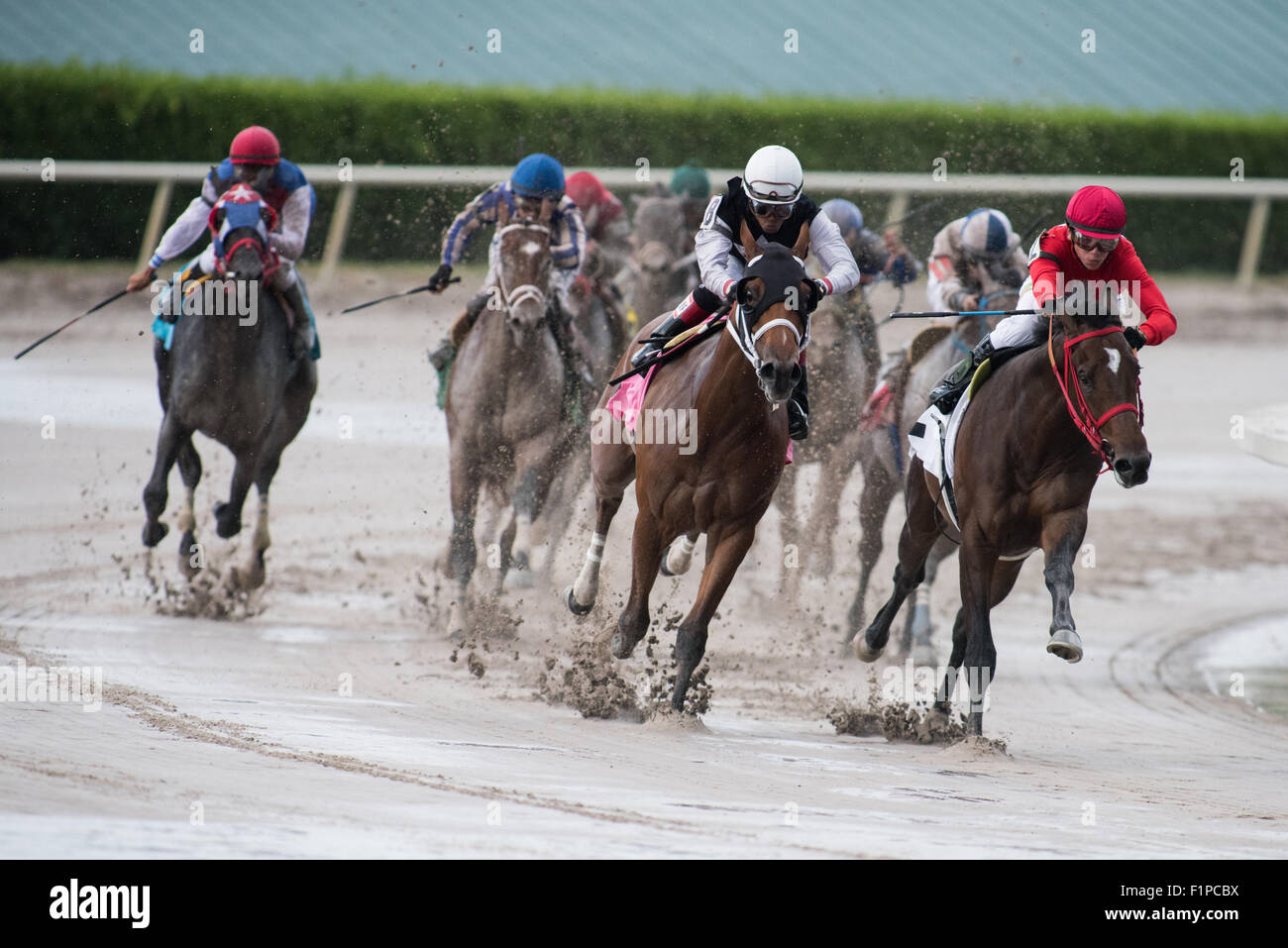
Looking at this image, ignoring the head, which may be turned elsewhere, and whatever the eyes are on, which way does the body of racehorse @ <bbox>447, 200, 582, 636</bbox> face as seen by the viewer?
toward the camera

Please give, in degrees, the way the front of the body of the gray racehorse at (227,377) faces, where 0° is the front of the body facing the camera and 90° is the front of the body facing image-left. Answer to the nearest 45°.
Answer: approximately 0°

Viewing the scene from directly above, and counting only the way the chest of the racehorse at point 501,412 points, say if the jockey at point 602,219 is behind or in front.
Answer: behind

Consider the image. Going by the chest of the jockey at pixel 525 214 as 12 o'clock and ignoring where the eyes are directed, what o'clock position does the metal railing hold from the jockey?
The metal railing is roughly at 6 o'clock from the jockey.

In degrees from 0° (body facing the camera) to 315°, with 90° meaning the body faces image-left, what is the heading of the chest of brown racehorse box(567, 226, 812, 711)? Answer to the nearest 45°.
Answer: approximately 315°

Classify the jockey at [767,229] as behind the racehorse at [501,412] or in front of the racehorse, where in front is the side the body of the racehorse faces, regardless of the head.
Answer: in front

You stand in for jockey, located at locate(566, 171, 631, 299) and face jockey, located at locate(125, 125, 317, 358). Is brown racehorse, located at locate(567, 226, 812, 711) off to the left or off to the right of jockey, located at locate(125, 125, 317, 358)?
left

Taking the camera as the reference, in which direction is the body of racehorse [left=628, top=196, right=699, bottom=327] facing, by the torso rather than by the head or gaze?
toward the camera

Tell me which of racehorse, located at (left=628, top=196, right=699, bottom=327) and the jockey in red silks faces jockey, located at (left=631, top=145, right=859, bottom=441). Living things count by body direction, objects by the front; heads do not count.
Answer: the racehorse

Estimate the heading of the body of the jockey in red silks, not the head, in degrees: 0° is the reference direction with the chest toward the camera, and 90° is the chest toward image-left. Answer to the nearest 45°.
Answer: approximately 315°

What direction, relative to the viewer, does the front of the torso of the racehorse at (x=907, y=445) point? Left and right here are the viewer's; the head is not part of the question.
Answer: facing the viewer and to the right of the viewer

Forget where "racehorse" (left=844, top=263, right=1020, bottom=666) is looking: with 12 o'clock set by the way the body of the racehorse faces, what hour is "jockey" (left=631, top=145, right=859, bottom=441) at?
The jockey is roughly at 2 o'clock from the racehorse.

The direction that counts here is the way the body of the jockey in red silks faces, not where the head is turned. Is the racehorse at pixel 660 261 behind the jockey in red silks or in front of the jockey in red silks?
behind

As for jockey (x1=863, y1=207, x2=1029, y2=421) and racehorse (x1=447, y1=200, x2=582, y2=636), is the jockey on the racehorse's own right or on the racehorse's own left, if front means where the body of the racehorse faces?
on the racehorse's own left
